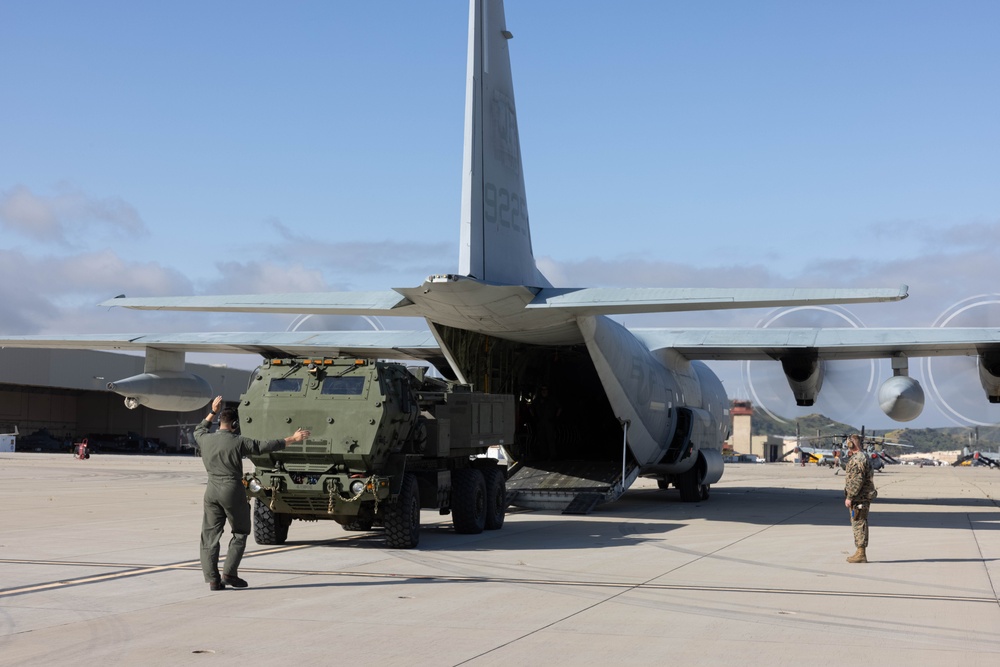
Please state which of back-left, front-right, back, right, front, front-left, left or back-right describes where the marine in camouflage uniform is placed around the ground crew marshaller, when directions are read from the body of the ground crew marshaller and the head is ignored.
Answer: front-right

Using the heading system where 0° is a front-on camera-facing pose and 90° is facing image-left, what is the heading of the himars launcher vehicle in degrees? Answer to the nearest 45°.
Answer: approximately 45°

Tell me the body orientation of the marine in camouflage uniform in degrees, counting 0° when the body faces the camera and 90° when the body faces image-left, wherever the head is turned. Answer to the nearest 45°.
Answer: approximately 90°

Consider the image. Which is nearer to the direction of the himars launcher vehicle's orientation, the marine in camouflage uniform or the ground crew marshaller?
the ground crew marshaller

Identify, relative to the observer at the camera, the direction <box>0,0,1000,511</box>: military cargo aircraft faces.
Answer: facing away from the viewer and to the right of the viewer

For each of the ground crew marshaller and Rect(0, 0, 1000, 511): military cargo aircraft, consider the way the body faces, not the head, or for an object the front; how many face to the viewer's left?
0

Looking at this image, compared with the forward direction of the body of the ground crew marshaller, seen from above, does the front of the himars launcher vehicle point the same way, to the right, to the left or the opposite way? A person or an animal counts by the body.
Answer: the opposite way

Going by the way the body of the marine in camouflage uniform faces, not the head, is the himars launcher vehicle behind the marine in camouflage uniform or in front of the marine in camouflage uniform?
in front

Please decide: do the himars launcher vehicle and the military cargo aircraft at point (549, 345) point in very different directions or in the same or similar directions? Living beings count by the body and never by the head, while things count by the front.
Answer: very different directions

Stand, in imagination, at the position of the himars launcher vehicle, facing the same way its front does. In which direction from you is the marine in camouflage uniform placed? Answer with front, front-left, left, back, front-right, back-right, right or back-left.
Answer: back-left

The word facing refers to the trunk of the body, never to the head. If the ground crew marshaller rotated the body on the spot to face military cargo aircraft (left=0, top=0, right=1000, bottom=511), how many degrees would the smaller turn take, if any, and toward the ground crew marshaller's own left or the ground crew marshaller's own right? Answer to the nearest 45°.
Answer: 0° — they already face it

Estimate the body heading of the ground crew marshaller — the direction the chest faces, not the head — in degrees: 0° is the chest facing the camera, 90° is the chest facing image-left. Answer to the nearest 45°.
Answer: approximately 225°
